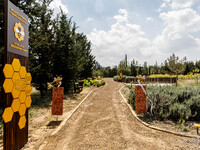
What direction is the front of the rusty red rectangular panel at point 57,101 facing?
toward the camera

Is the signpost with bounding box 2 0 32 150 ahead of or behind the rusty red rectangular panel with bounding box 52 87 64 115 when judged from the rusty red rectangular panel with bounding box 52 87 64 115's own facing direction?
ahead
